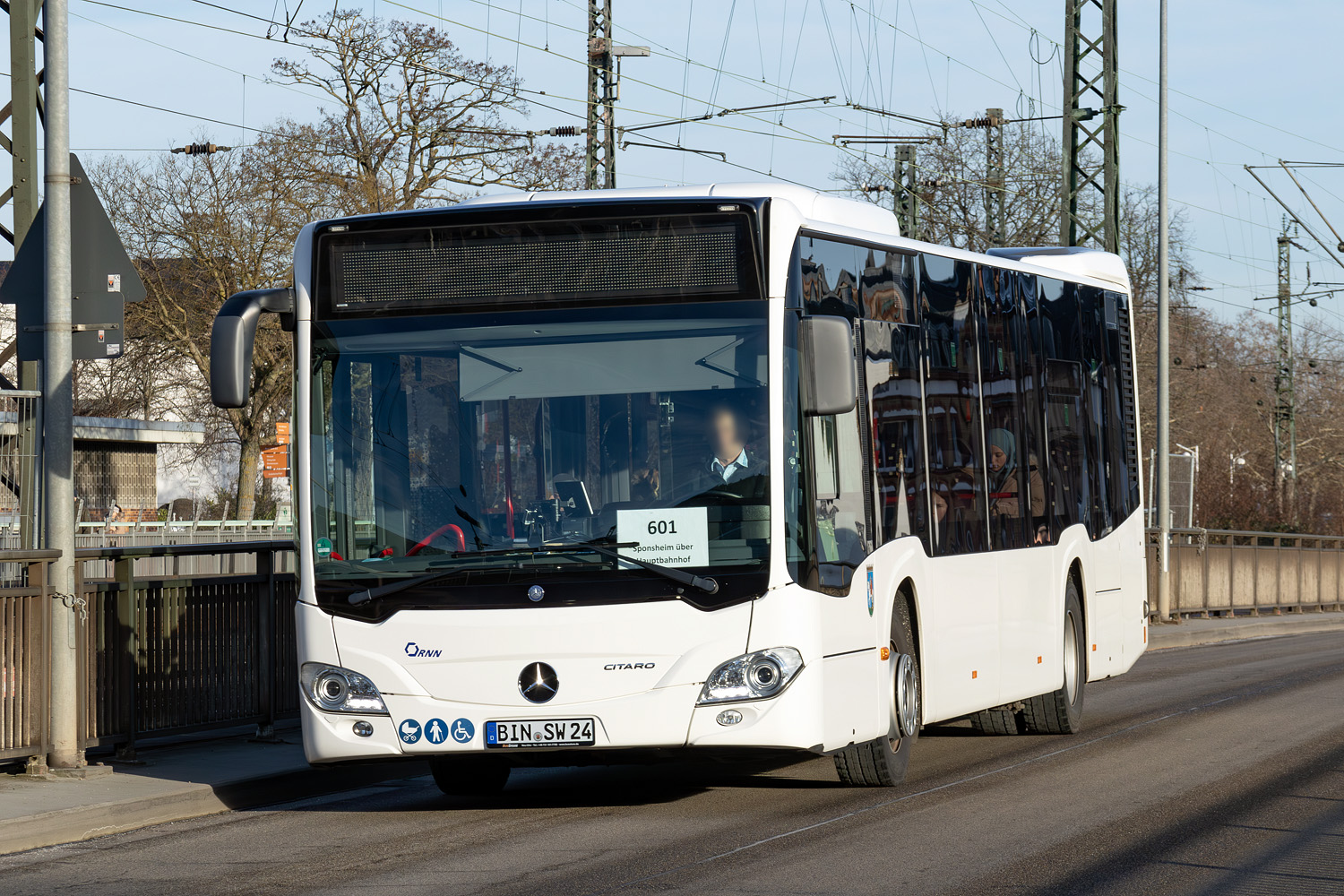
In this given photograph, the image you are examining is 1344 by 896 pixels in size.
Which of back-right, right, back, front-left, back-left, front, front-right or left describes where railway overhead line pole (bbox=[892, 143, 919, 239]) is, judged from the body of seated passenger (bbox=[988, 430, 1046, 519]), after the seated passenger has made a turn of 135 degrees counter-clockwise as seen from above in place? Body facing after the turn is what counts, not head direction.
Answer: left

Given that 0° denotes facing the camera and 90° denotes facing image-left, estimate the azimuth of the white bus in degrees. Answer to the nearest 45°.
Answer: approximately 45°

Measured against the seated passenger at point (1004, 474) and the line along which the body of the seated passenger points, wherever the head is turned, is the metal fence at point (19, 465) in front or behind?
in front

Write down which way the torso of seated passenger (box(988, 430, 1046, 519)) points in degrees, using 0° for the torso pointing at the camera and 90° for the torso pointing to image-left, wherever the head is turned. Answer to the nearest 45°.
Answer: approximately 45°

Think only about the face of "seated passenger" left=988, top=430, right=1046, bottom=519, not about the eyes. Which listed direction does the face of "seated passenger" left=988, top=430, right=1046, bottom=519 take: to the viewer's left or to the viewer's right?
to the viewer's left

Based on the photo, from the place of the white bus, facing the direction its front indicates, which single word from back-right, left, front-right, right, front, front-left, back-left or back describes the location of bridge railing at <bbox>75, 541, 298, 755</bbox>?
right

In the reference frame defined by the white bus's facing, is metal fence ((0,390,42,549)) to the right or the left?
on its right

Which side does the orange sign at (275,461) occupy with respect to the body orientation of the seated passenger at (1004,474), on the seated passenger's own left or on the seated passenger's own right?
on the seated passenger's own right

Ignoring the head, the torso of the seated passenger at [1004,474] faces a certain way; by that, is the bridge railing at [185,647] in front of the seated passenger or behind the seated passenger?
in front

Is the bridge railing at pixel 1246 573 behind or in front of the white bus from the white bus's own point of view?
behind

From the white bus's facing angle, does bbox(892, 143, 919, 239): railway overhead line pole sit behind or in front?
behind

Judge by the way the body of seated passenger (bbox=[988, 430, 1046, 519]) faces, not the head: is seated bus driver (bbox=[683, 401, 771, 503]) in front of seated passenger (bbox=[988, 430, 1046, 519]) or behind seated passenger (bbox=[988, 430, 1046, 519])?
in front

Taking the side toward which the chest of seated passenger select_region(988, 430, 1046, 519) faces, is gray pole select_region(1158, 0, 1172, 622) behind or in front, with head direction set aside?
behind
